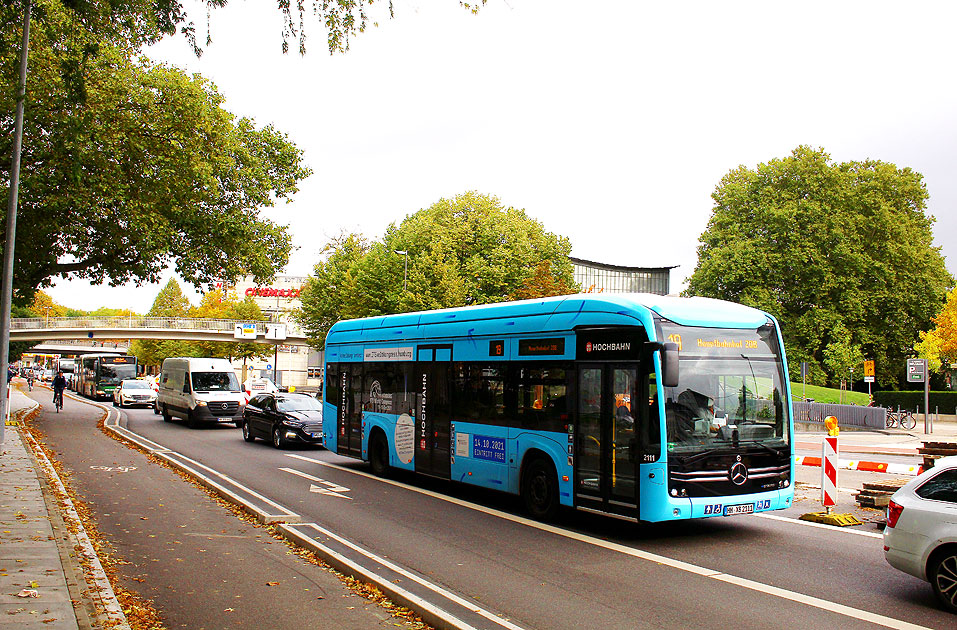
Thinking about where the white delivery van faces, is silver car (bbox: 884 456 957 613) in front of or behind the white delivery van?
in front

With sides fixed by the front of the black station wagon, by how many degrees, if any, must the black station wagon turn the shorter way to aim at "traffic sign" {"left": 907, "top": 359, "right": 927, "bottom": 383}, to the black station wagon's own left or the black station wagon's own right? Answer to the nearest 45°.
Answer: approximately 45° to the black station wagon's own left

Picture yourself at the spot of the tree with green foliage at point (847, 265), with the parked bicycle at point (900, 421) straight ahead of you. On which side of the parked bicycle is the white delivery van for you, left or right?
right

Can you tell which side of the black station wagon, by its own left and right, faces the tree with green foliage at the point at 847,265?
left

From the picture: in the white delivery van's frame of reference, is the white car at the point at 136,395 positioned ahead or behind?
behind

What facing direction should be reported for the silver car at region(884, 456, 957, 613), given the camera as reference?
facing to the right of the viewer

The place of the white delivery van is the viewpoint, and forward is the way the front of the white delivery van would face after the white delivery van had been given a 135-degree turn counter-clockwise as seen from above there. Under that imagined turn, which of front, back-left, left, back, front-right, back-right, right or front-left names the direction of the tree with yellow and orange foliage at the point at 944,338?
right

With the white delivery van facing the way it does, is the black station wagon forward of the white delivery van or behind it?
forward

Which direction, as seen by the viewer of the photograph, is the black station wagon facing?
facing the viewer and to the right of the viewer
